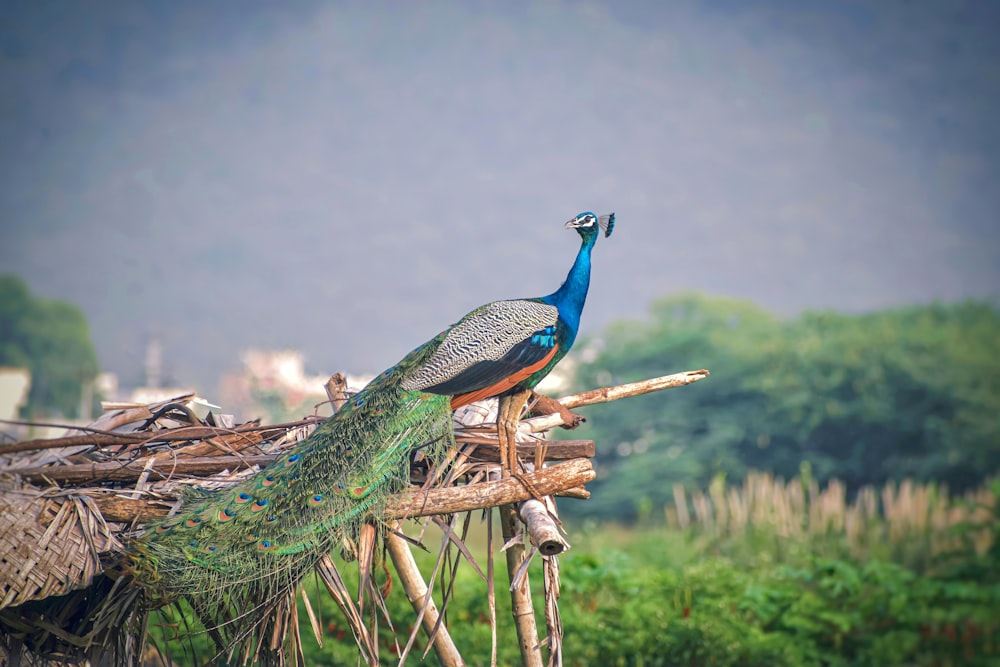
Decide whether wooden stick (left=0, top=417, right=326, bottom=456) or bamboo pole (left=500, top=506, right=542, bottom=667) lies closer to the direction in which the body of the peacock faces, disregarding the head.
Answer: the bamboo pole

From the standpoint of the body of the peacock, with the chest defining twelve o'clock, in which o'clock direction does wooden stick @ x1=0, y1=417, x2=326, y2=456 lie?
The wooden stick is roughly at 7 o'clock from the peacock.

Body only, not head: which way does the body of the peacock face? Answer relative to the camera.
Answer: to the viewer's right

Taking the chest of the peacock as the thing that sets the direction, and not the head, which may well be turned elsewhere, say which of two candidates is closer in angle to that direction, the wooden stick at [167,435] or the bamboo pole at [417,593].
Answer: the bamboo pole

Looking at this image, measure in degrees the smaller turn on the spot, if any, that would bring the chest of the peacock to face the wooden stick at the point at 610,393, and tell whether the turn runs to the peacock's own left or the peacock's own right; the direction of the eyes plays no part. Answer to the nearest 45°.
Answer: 0° — it already faces it
